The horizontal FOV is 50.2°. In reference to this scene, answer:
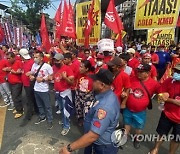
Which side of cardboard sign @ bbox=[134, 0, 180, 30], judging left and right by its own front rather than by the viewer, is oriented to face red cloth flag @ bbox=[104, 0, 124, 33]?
right

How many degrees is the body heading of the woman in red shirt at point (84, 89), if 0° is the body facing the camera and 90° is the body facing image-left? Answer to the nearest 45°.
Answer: approximately 45°

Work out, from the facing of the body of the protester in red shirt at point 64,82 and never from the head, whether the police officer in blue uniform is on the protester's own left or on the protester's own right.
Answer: on the protester's own left

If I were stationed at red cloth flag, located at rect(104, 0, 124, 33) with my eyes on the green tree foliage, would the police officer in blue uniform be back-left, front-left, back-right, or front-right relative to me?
back-left

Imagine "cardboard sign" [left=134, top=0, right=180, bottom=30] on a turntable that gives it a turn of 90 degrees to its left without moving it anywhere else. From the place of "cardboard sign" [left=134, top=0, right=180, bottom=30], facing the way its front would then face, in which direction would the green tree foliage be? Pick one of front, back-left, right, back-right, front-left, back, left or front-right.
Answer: back-left

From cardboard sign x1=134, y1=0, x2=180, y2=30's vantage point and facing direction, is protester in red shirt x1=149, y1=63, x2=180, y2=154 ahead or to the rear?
ahead

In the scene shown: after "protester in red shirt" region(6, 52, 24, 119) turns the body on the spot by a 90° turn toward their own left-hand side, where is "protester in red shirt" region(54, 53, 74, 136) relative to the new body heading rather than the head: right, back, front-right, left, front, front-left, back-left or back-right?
front

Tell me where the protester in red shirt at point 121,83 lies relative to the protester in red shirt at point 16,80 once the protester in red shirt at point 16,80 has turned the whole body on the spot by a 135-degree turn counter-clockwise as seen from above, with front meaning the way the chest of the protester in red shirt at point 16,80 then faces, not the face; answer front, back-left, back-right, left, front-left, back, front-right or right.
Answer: front-right

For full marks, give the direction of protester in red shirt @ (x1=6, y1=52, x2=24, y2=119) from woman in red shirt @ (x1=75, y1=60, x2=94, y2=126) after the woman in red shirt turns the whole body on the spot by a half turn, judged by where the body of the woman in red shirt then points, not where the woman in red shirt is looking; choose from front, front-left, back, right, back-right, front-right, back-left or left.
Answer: left
